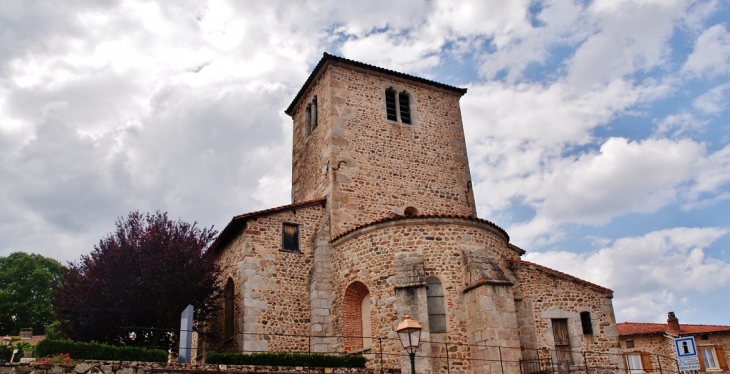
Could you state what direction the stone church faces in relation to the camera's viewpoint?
facing away from the viewer

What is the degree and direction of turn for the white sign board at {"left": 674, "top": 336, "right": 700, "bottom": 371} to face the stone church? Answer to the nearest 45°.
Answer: approximately 90° to its right

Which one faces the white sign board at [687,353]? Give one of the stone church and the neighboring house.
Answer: the neighboring house

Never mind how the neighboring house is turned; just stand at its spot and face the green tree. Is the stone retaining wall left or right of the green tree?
left

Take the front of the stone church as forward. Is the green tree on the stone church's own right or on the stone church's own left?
on the stone church's own left

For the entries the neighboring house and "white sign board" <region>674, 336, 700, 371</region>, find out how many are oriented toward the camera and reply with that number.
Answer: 2

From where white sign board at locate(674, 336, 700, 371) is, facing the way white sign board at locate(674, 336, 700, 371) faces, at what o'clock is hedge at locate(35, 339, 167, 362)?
The hedge is roughly at 2 o'clock from the white sign board.
